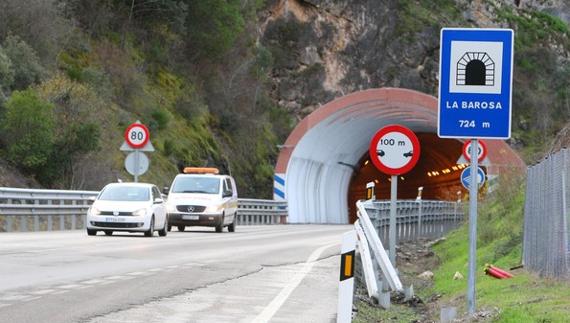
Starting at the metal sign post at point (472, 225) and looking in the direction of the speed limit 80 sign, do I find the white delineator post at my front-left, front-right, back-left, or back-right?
back-left

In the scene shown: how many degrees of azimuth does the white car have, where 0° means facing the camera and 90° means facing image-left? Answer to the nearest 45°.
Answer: approximately 0°

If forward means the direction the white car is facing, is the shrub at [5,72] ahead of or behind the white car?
behind

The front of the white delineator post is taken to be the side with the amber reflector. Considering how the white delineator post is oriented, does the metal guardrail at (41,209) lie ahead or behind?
behind

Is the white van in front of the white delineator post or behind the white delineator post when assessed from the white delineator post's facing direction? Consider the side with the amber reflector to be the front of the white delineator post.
behind

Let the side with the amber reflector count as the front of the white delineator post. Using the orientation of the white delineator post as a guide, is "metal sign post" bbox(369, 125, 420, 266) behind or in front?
behind

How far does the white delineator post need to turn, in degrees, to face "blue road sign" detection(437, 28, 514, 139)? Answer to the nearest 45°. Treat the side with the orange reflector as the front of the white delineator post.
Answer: approximately 135° to its left

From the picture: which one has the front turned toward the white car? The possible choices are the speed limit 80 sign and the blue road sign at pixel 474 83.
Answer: the speed limit 80 sign

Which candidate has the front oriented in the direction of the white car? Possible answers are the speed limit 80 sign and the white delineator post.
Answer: the speed limit 80 sign

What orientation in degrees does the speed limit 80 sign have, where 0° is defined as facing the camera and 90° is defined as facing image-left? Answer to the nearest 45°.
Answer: approximately 0°

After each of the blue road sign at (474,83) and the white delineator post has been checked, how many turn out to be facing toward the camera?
2
